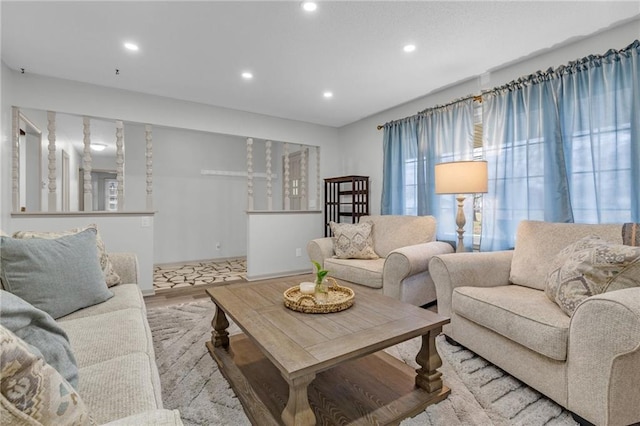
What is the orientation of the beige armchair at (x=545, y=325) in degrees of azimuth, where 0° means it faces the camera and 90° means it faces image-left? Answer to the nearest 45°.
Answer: approximately 45°

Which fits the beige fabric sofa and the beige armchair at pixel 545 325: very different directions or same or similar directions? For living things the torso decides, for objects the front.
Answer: very different directions

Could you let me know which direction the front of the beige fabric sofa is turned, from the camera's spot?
facing to the right of the viewer

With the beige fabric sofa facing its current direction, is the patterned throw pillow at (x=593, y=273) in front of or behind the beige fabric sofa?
in front

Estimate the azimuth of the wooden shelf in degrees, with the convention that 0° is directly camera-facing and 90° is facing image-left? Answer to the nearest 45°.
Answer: approximately 45°

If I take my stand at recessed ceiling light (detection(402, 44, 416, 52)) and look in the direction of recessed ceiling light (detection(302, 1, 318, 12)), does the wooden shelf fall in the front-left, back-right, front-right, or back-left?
back-right

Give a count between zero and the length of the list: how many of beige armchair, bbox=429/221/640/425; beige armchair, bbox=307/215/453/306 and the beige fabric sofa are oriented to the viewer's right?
1

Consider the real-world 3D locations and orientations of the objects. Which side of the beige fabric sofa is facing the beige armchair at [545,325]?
front

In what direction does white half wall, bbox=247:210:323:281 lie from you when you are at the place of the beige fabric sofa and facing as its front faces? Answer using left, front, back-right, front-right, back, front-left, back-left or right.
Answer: front-left

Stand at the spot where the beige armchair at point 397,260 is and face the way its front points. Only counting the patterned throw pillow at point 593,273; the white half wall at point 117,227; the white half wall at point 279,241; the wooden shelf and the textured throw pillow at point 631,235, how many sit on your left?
2
